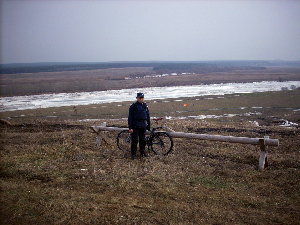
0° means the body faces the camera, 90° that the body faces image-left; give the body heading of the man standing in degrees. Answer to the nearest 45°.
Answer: approximately 315°
